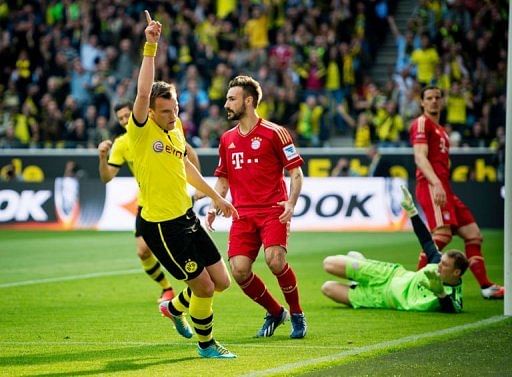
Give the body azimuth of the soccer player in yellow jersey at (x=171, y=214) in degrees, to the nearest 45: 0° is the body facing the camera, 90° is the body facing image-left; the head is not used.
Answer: approximately 315°

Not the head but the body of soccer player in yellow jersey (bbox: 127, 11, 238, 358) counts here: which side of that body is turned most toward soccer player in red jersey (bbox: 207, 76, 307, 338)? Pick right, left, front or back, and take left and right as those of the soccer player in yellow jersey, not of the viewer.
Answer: left

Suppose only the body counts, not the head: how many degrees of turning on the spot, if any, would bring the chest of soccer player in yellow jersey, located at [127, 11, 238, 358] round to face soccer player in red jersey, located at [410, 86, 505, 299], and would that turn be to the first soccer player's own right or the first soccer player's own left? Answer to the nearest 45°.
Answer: approximately 90° to the first soccer player's own left

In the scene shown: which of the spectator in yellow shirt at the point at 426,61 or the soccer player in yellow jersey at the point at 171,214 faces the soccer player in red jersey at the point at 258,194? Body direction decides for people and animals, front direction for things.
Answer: the spectator in yellow shirt

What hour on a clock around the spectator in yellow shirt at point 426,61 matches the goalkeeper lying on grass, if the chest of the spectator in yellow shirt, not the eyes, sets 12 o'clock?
The goalkeeper lying on grass is roughly at 12 o'clock from the spectator in yellow shirt.

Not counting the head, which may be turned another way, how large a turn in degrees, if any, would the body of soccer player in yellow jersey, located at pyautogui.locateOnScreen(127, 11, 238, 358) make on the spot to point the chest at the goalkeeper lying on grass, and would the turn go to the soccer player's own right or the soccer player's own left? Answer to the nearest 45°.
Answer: approximately 90° to the soccer player's own left

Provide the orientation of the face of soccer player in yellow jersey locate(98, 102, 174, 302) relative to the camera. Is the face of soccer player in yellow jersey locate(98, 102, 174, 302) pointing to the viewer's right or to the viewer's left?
to the viewer's right

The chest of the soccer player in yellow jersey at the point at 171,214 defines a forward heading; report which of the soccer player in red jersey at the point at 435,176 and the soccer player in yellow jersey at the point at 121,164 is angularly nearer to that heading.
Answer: the soccer player in red jersey

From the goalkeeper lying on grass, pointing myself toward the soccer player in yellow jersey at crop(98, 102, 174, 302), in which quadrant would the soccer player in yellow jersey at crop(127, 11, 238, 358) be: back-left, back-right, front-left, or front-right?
front-left

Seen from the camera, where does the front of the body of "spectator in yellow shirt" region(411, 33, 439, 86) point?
toward the camera

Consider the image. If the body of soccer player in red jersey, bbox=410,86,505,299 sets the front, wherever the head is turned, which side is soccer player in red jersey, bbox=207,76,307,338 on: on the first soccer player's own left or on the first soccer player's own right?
on the first soccer player's own right

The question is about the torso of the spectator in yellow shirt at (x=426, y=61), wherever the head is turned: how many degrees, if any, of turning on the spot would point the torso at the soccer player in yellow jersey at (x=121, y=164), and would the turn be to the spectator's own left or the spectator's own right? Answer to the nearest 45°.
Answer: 0° — they already face them

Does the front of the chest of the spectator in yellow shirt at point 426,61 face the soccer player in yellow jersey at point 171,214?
yes
